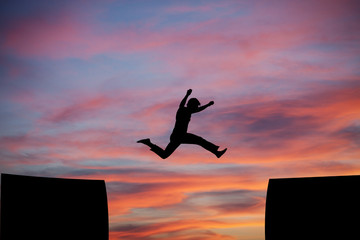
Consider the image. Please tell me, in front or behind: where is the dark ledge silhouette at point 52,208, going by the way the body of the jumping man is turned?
behind

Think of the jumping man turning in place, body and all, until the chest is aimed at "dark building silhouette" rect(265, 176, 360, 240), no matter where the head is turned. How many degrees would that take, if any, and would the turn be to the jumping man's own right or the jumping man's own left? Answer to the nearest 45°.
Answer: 0° — they already face it

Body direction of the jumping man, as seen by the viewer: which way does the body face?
to the viewer's right
